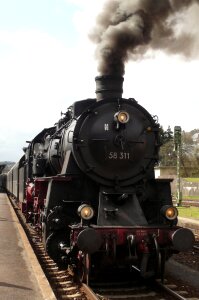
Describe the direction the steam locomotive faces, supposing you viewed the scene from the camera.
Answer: facing the viewer and to the right of the viewer
